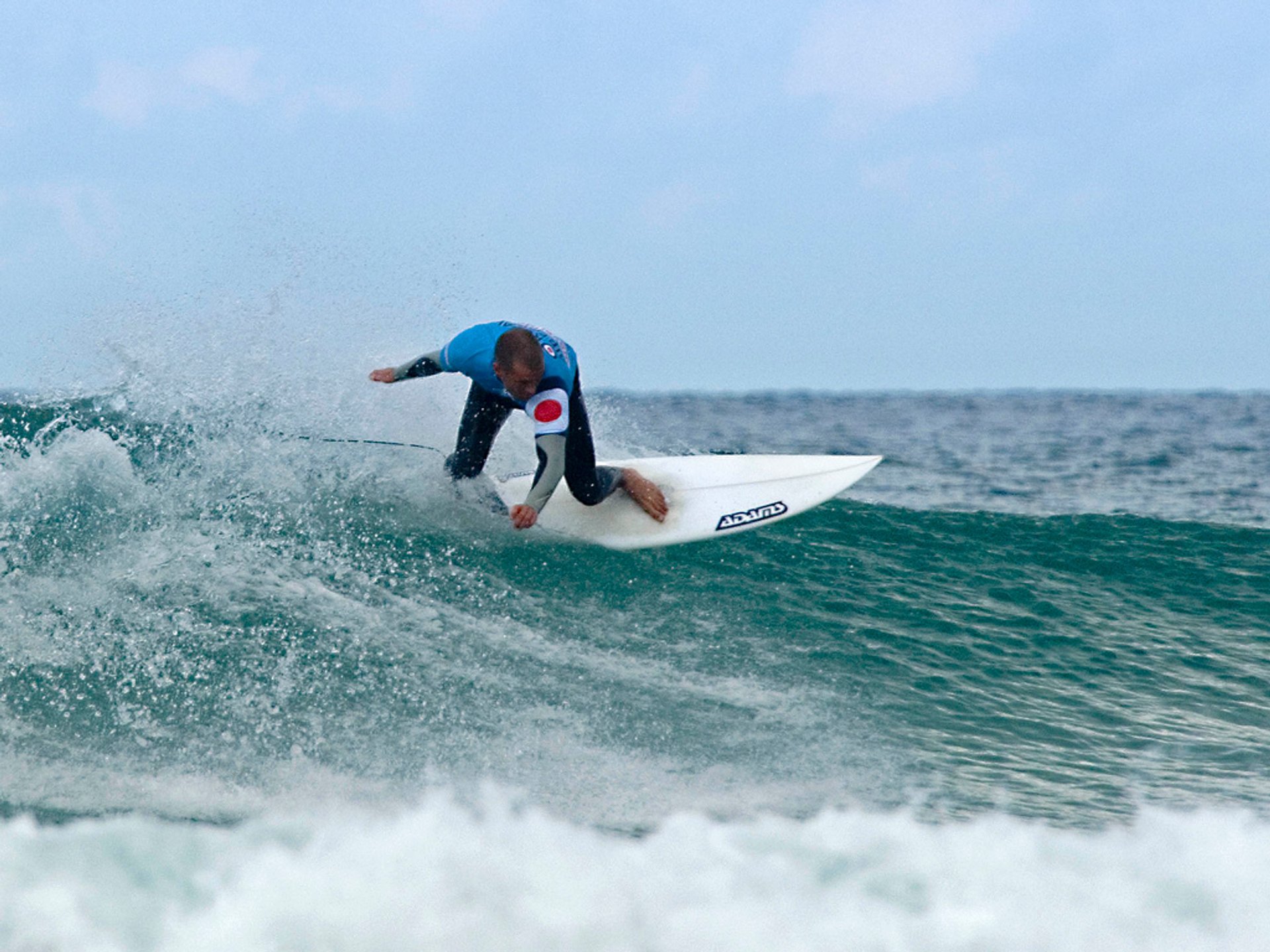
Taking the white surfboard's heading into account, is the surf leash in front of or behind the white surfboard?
behind

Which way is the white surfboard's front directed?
to the viewer's right
